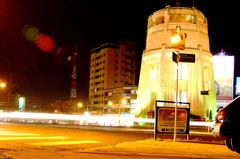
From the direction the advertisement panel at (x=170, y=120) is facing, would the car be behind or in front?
in front

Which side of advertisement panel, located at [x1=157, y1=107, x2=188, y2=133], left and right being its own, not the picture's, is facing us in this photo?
front
